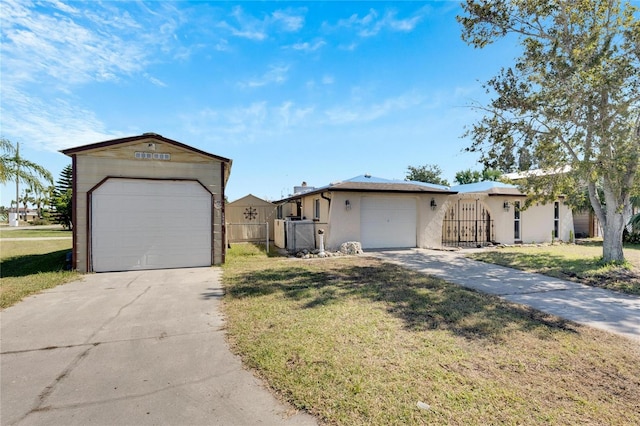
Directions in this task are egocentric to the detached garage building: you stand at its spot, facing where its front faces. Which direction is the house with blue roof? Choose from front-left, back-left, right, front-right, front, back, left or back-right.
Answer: left

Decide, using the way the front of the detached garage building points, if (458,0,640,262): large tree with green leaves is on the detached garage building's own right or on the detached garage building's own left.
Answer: on the detached garage building's own left

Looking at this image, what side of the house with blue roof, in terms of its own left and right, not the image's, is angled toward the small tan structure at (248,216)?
right

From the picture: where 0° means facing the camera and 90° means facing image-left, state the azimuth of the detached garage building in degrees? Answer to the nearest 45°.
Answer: approximately 0°

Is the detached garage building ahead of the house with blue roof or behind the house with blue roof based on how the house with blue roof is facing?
ahead

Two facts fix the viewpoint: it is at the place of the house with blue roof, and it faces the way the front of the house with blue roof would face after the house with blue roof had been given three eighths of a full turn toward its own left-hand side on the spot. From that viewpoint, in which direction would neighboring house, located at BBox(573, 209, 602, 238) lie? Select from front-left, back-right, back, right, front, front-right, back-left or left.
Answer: front

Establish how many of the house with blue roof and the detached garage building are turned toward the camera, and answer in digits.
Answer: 2

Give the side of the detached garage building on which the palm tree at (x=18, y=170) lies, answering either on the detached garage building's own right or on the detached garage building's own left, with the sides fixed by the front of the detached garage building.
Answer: on the detached garage building's own right

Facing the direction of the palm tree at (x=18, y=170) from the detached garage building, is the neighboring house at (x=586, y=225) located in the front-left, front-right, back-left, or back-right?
back-right

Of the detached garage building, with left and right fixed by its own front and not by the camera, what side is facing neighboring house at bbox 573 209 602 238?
left
